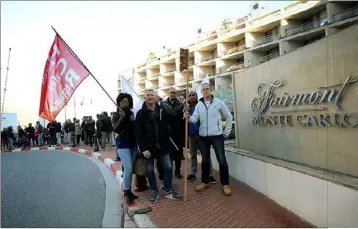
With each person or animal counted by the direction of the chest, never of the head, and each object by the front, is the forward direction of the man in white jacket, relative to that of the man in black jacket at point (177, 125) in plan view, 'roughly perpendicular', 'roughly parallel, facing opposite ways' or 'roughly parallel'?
roughly parallel

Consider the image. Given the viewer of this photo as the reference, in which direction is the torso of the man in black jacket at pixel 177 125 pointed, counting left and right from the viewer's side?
facing the viewer

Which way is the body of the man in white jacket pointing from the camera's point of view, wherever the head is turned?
toward the camera

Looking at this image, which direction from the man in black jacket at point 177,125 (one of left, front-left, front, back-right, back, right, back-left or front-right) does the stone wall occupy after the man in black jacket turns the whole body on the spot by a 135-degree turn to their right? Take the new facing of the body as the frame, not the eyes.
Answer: back

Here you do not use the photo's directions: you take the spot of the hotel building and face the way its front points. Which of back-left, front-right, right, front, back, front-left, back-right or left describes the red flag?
front-right

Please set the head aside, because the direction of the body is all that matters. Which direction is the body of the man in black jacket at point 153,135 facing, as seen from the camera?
toward the camera

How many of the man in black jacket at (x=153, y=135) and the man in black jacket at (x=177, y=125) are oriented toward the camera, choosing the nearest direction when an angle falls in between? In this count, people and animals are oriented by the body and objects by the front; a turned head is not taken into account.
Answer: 2

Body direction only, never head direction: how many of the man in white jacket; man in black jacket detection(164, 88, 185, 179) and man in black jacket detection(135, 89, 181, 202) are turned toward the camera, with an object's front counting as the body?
3

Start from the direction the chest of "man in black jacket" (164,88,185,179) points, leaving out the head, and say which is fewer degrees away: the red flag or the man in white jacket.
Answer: the man in white jacket

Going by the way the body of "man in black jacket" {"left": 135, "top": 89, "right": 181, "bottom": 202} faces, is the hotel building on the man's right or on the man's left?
on the man's left

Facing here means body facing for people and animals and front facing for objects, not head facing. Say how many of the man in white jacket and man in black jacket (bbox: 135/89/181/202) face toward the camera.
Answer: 2
